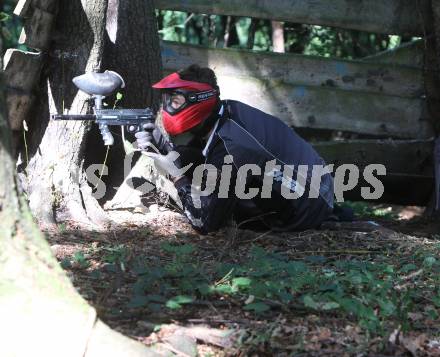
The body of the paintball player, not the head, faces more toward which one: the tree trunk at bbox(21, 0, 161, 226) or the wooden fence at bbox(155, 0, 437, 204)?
the tree trunk

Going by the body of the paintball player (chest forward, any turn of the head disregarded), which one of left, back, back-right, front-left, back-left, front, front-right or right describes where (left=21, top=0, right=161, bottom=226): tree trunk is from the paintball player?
front

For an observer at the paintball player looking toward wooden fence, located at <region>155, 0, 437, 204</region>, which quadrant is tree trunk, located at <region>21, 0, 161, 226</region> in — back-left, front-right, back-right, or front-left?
back-left

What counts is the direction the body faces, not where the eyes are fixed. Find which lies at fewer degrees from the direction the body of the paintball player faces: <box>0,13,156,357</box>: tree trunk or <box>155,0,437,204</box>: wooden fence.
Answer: the tree trunk

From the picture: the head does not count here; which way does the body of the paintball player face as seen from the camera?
to the viewer's left

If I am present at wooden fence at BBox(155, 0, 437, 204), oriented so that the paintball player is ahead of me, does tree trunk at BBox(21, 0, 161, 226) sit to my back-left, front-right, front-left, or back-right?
front-right

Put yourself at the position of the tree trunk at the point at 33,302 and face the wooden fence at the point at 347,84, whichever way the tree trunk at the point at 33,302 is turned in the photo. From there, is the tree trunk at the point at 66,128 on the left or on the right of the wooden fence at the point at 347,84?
left

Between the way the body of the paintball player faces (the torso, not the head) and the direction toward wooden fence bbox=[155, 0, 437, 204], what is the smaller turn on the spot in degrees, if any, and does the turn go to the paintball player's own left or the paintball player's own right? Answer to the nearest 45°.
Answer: approximately 135° to the paintball player's own right

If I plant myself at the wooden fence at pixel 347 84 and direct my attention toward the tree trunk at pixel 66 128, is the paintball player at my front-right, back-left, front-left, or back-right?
front-left

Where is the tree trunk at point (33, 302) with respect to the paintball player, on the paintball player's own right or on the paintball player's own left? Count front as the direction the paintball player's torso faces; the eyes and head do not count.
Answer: on the paintball player's own left

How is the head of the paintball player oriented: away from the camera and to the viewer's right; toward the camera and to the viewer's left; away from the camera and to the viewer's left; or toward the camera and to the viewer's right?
toward the camera and to the viewer's left
